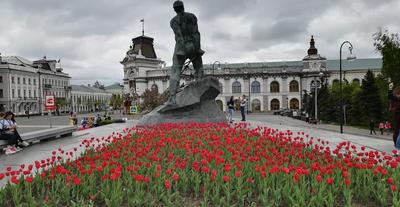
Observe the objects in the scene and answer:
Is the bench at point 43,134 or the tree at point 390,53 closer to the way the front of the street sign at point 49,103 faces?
the bench

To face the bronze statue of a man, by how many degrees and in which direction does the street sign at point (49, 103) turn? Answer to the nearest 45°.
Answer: approximately 45° to its left

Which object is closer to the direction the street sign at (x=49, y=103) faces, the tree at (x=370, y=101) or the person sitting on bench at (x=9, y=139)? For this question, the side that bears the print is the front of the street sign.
the person sitting on bench

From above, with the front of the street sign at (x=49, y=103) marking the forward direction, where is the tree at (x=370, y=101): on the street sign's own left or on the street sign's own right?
on the street sign's own left

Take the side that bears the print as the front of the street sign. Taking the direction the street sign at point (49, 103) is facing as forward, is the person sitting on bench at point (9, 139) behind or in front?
in front

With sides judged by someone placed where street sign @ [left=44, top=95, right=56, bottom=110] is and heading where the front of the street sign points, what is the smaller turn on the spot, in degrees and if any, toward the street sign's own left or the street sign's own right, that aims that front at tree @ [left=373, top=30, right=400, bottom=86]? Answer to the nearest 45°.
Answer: approximately 90° to the street sign's own left

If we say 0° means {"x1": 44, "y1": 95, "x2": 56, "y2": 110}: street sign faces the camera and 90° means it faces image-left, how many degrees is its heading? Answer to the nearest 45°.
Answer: approximately 0°

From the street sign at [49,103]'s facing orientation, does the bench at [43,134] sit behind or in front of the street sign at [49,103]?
in front

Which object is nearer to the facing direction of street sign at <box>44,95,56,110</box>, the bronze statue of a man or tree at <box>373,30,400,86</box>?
the bronze statue of a man

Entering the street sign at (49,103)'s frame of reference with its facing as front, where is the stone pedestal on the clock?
The stone pedestal is roughly at 11 o'clock from the street sign.

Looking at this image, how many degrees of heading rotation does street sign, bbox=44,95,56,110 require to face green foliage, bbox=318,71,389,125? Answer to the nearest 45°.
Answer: approximately 90° to its left
